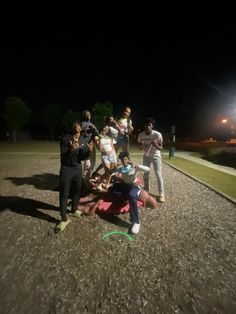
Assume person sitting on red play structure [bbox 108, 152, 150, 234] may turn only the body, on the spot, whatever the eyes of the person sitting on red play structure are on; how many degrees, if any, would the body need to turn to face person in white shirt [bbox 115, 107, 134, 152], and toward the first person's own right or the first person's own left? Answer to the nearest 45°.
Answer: approximately 180°

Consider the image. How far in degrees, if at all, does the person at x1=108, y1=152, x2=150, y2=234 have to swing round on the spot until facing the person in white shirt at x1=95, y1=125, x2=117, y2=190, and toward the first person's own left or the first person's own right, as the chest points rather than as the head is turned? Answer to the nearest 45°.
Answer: approximately 135° to the first person's own right

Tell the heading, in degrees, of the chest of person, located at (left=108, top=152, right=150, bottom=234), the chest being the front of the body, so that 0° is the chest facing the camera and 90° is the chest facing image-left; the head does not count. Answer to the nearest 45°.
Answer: approximately 0°

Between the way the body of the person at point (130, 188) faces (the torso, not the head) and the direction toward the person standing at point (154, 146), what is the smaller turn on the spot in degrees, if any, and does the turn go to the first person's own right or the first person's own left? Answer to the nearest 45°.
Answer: approximately 135° to the first person's own left
